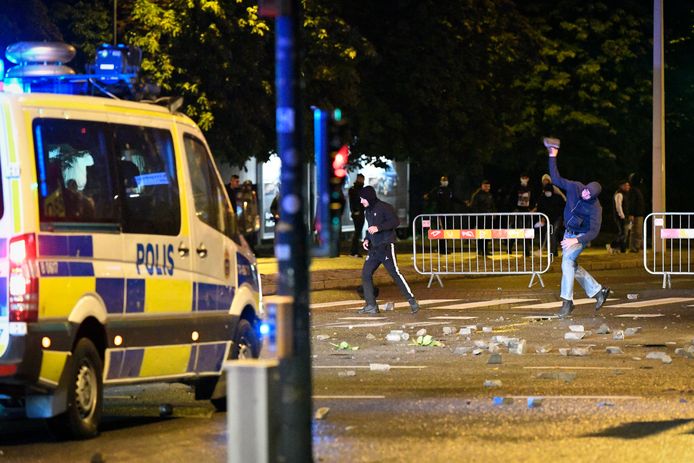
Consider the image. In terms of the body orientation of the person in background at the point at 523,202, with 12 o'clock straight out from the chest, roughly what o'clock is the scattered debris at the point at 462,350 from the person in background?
The scattered debris is roughly at 12 o'clock from the person in background.

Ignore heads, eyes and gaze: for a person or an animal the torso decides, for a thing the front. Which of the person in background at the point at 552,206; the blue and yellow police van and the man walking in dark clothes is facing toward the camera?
the person in background

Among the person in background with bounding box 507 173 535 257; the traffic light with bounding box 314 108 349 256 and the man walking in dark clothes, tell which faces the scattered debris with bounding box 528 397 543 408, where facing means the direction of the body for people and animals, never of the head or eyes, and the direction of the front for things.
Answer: the person in background

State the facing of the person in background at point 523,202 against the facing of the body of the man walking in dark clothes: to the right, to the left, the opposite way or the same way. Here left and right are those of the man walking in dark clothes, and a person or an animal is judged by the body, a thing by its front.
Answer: to the left

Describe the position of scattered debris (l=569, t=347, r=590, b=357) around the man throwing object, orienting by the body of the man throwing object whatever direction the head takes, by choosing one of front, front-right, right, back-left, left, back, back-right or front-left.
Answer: front-left

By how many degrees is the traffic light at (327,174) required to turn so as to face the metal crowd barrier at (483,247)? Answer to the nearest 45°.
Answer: approximately 135° to its left

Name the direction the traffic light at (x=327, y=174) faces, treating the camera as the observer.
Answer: facing the viewer and to the right of the viewer

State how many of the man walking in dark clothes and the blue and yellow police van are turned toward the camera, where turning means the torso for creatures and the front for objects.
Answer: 0

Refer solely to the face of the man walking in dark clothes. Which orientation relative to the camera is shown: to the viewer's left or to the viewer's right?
to the viewer's left

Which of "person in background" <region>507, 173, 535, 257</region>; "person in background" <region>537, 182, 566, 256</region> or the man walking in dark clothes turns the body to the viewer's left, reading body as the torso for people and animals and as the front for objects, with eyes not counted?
the man walking in dark clothes

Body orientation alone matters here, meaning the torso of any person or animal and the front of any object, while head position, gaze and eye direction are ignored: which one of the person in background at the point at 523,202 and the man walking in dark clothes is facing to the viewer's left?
the man walking in dark clothes

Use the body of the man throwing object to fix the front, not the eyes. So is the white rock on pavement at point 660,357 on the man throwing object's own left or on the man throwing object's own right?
on the man throwing object's own left

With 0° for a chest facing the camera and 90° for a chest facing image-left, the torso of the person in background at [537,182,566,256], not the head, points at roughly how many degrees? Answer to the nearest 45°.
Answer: approximately 0°

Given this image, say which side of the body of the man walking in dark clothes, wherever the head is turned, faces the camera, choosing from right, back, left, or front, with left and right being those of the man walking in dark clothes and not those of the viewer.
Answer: left
